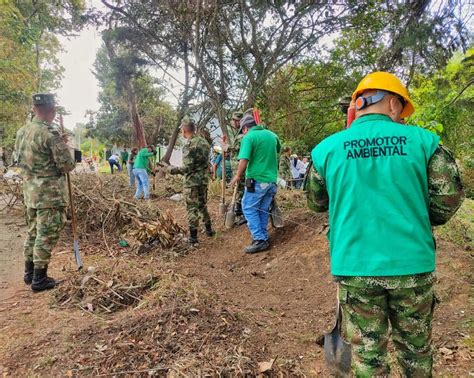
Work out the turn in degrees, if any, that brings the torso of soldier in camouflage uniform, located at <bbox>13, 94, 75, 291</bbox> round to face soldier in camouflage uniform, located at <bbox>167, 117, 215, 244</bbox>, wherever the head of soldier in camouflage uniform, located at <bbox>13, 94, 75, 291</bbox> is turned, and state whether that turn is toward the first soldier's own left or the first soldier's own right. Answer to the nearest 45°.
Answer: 0° — they already face them

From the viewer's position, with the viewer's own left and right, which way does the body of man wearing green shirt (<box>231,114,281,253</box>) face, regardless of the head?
facing away from the viewer and to the left of the viewer

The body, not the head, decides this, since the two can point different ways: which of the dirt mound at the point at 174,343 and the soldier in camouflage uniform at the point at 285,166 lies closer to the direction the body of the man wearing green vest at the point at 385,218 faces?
the soldier in camouflage uniform

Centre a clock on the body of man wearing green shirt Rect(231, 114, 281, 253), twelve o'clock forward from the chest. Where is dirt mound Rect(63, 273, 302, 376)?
The dirt mound is roughly at 8 o'clock from the man wearing green shirt.

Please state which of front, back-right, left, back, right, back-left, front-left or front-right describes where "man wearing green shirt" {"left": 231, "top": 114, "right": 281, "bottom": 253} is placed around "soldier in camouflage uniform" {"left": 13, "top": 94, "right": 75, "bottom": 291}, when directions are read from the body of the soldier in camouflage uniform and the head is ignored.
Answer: front-right

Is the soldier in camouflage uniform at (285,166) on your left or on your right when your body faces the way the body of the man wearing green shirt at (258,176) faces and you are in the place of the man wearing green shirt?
on your right

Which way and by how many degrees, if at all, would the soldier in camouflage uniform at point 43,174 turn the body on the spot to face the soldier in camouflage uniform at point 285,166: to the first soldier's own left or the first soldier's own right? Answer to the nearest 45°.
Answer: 0° — they already face them

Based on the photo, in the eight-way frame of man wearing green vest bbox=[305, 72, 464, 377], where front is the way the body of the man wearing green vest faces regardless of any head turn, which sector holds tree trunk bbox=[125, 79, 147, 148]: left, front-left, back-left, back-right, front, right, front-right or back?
front-left

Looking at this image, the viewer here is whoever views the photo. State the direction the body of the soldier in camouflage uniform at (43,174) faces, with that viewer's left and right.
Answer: facing away from the viewer and to the right of the viewer

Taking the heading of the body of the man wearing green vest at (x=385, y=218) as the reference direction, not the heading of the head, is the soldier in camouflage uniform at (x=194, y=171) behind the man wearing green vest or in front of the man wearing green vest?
in front

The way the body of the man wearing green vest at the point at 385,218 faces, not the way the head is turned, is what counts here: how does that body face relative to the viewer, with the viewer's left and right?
facing away from the viewer

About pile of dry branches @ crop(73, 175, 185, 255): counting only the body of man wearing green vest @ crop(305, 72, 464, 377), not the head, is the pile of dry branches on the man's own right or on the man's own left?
on the man's own left

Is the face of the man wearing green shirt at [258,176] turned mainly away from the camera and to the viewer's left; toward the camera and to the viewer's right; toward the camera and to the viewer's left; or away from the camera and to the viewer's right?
away from the camera and to the viewer's left
